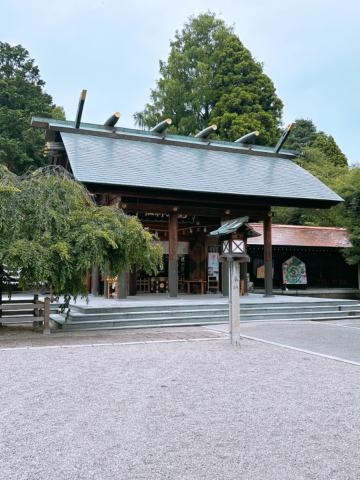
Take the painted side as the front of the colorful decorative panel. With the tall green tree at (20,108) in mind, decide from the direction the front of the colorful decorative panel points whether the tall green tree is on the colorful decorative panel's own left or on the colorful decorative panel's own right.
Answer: on the colorful decorative panel's own right

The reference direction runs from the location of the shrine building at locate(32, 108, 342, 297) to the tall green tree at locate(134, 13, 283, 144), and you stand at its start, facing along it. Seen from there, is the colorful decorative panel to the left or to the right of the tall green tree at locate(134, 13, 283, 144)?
right

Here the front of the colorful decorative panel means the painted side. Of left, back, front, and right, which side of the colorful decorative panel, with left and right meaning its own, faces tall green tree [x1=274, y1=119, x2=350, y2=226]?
back

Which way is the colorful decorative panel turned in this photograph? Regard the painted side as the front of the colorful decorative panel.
toward the camera

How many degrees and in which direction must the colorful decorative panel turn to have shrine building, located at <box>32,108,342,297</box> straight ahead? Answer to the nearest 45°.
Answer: approximately 45° to its right

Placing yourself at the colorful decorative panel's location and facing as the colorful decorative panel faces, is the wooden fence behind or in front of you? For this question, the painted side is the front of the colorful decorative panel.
in front

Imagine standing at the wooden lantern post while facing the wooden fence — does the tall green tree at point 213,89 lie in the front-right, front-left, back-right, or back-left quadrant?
front-right

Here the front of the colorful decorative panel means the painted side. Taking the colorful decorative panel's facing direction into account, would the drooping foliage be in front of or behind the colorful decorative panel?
in front

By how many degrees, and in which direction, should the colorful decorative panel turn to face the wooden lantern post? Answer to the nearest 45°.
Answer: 0° — it already faces it
